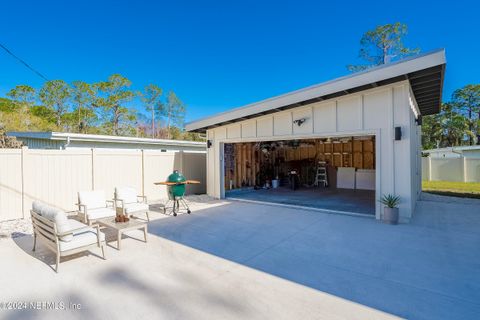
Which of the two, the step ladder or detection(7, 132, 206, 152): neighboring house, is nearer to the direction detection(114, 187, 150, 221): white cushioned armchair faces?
the step ladder

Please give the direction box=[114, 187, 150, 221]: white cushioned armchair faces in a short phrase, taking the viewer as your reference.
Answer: facing the viewer and to the right of the viewer

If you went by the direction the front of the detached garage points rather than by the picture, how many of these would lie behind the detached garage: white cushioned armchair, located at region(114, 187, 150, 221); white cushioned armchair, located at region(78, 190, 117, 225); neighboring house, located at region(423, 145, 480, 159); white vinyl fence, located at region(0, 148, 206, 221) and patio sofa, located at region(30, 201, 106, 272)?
1

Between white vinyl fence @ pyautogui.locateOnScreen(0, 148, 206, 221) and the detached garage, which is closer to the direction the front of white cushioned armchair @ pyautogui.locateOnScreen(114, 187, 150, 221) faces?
the detached garage

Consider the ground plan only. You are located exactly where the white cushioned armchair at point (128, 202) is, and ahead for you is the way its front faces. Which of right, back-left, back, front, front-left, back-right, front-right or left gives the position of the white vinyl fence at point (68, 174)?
back

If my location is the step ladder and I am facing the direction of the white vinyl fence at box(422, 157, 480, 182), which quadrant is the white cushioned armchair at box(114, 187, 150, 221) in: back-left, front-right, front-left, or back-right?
back-right

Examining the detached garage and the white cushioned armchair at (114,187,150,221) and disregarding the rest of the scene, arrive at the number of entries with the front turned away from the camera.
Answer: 0

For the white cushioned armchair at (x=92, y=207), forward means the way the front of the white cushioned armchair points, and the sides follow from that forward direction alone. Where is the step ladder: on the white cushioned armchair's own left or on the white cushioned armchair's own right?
on the white cushioned armchair's own left

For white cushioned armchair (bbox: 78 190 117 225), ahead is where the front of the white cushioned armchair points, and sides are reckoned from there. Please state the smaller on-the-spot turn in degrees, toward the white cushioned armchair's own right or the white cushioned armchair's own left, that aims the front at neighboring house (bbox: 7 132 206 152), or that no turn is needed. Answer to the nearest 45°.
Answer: approximately 135° to the white cushioned armchair's own left

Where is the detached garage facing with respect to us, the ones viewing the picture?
facing the viewer and to the left of the viewer

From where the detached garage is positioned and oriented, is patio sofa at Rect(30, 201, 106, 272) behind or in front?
in front

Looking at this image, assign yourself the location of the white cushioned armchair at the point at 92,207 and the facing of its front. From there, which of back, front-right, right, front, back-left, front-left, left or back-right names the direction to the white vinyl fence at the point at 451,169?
front-left

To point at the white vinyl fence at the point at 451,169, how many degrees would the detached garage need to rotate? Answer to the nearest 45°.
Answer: approximately 180°

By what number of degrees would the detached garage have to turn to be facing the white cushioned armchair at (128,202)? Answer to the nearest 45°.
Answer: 0° — it already faces it
